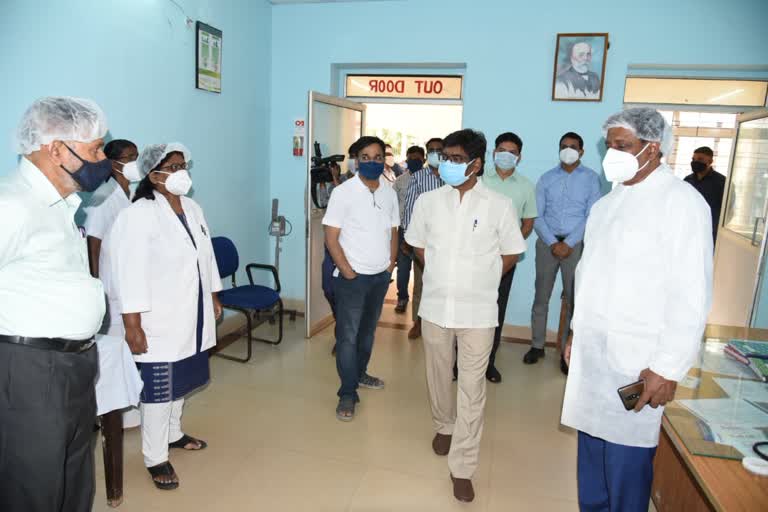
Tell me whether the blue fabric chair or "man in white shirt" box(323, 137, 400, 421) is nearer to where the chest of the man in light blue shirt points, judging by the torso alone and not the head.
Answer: the man in white shirt

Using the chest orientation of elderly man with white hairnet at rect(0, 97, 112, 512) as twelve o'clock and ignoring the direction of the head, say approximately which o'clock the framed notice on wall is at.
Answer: The framed notice on wall is roughly at 10 o'clock from the elderly man with white hairnet.

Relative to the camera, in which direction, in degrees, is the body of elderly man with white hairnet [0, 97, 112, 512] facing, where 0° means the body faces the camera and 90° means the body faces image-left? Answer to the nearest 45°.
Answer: approximately 270°

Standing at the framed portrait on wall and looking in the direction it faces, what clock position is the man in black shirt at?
The man in black shirt is roughly at 8 o'clock from the framed portrait on wall.

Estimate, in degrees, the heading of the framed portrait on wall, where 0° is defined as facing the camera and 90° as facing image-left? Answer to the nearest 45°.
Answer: approximately 0°

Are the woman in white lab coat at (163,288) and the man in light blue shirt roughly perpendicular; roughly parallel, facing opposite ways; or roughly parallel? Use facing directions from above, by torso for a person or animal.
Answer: roughly perpendicular

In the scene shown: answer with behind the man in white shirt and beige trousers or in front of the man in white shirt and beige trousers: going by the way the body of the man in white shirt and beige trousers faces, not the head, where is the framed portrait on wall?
behind

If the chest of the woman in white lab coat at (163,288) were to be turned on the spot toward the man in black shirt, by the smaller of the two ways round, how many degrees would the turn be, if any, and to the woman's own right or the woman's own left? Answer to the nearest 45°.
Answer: approximately 45° to the woman's own left

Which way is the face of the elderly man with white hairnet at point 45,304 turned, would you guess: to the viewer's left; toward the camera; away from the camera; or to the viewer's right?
to the viewer's right

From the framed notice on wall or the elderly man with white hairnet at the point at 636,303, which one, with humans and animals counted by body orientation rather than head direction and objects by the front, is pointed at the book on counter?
the framed notice on wall
